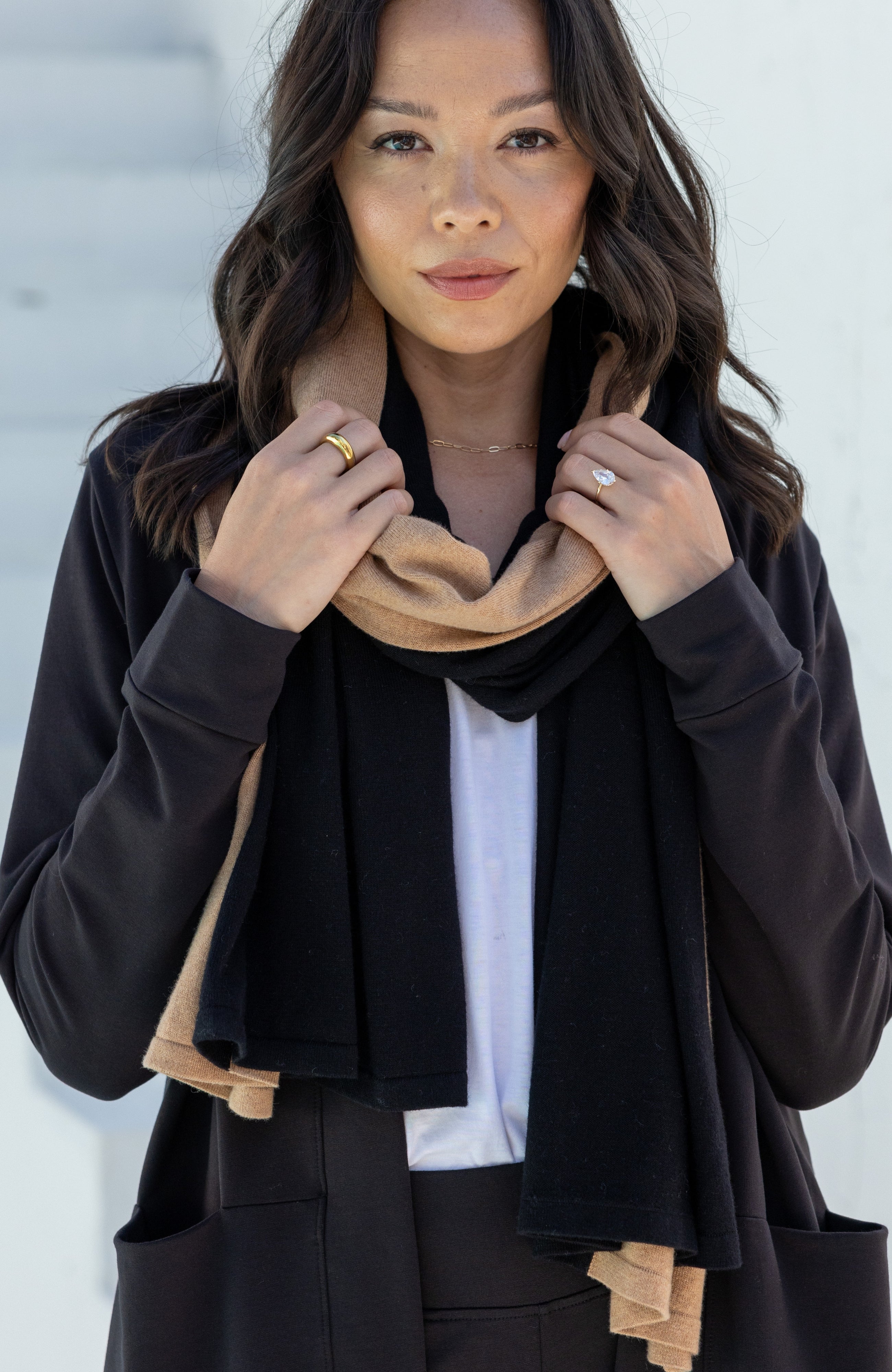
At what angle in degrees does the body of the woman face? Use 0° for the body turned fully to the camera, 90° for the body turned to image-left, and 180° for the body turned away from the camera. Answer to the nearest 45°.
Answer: approximately 0°
